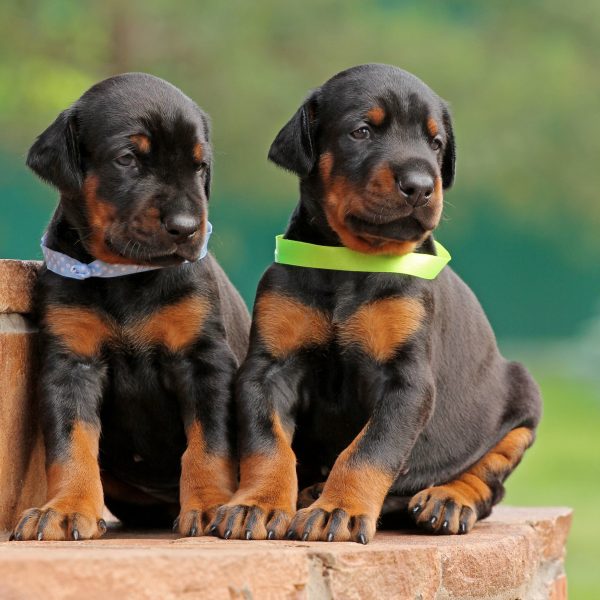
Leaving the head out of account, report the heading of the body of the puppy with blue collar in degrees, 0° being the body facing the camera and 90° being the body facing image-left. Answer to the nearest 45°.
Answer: approximately 0°

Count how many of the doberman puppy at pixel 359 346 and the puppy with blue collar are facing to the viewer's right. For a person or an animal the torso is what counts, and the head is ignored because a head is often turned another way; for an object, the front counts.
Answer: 0

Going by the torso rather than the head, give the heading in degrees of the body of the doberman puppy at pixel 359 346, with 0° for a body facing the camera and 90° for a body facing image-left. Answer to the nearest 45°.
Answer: approximately 45°

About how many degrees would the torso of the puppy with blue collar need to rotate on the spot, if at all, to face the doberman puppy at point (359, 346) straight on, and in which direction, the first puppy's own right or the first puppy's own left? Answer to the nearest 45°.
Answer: approximately 90° to the first puppy's own left

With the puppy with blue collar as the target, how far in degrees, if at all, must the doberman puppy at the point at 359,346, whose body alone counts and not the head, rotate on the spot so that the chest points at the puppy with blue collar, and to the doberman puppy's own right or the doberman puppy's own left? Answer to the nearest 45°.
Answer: approximately 45° to the doberman puppy's own right
